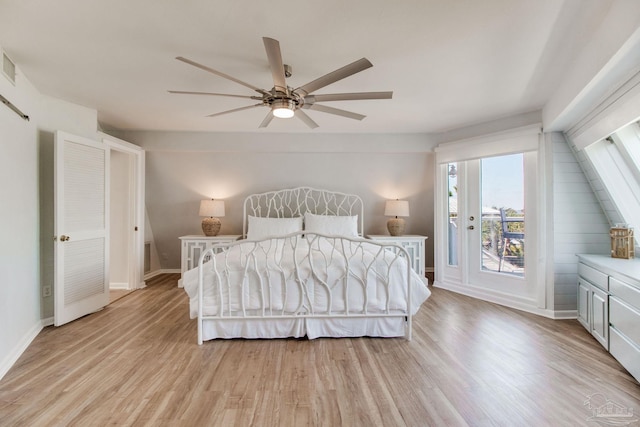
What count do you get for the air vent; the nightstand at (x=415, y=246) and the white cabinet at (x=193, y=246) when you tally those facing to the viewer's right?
1

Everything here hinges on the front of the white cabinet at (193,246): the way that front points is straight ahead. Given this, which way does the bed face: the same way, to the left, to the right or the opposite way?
the same way

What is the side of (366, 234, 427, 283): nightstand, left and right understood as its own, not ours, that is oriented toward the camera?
front

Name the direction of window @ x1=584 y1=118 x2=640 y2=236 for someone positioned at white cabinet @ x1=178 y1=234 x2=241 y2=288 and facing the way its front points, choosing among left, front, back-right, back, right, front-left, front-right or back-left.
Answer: front-left

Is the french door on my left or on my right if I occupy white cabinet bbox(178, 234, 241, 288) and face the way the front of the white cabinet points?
on my left

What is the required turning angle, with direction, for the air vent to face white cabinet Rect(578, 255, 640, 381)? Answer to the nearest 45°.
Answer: approximately 45° to its right

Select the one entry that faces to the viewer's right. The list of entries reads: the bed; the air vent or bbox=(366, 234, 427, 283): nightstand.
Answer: the air vent

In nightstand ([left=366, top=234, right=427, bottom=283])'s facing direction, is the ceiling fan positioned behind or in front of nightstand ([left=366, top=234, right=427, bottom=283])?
in front

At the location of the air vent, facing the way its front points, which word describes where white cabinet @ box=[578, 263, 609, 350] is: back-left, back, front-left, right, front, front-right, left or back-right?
front-right

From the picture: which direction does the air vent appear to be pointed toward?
to the viewer's right

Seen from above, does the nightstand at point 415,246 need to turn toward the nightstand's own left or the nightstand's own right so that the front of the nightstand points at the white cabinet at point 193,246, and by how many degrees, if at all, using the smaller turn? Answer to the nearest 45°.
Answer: approximately 90° to the nightstand's own right

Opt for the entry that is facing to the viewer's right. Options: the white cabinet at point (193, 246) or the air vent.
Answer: the air vent

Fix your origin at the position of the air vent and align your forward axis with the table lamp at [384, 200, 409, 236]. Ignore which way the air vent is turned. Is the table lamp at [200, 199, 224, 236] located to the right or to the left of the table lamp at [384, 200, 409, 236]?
left

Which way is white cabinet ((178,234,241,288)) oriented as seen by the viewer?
toward the camera

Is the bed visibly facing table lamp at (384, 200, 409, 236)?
no

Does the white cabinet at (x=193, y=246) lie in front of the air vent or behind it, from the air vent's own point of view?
in front

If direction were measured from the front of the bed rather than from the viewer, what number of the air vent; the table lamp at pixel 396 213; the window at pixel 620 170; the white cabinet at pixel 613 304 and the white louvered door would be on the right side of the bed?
2

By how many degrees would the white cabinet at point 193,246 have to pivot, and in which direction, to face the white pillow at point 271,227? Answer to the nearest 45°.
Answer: approximately 45° to its left
